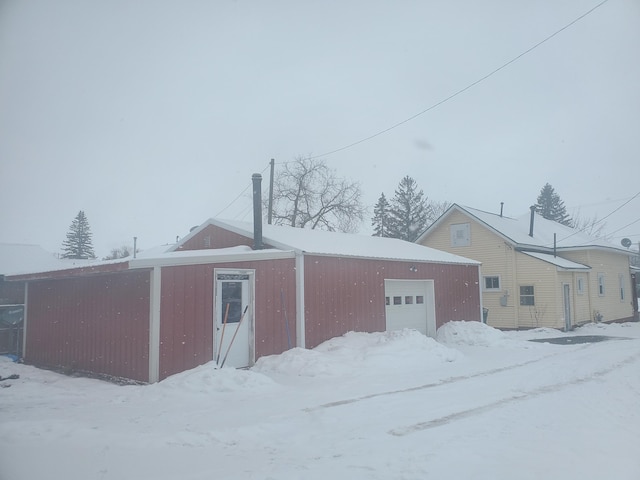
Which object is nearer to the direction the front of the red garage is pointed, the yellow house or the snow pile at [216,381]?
the snow pile

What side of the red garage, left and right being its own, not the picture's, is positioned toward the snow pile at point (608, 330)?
left

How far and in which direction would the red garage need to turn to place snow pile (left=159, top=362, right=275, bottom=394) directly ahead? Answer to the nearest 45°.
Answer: approximately 45° to its right

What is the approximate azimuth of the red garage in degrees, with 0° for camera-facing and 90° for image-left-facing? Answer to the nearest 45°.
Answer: approximately 315°

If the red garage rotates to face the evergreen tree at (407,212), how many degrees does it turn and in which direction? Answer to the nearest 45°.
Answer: approximately 90° to its left

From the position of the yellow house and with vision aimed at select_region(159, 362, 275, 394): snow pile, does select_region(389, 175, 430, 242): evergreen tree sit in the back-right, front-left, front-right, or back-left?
back-right

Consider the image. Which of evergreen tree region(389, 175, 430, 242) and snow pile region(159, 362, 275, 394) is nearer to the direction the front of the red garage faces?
the snow pile

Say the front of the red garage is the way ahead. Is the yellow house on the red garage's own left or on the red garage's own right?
on the red garage's own left

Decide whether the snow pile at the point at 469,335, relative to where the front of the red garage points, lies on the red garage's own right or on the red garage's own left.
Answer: on the red garage's own left

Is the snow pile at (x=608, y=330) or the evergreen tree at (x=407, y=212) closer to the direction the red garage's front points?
the snow pile
